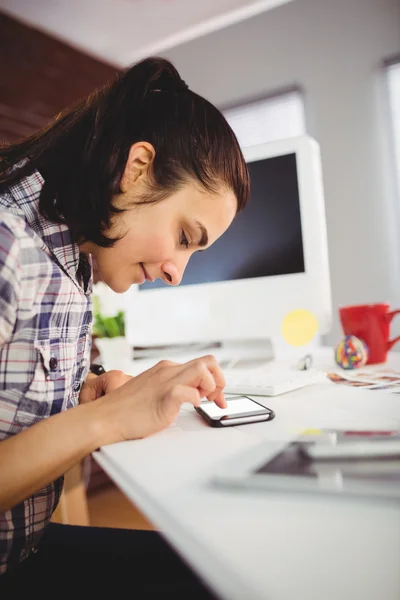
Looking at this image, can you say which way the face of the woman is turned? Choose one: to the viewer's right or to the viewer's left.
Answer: to the viewer's right

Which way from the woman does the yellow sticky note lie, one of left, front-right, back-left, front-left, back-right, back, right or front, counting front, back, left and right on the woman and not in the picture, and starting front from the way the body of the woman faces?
front-left

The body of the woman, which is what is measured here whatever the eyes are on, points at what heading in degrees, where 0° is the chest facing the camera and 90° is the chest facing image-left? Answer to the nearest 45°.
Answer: approximately 270°

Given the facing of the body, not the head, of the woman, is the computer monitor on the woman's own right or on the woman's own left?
on the woman's own left

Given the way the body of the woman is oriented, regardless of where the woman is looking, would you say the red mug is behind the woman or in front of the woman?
in front
